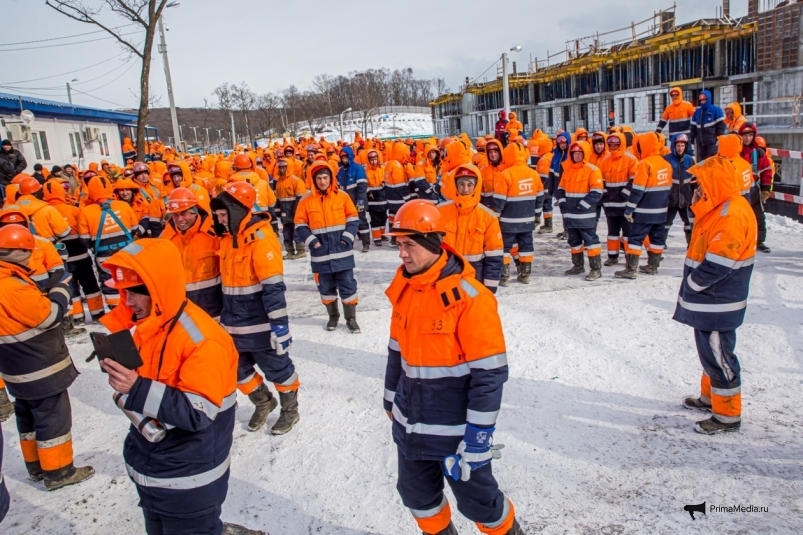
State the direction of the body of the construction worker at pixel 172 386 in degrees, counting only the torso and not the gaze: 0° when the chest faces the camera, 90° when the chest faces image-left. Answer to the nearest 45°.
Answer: approximately 90°

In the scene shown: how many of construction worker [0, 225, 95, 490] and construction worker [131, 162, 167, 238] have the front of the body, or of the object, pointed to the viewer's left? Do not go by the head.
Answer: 0

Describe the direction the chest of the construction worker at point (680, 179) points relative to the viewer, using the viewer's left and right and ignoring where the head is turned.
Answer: facing the viewer

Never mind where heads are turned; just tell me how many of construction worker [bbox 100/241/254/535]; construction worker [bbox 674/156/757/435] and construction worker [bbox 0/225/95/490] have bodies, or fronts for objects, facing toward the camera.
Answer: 0

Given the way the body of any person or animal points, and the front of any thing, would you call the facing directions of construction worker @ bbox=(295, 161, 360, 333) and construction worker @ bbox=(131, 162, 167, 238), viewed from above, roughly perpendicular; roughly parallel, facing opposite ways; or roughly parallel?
roughly parallel

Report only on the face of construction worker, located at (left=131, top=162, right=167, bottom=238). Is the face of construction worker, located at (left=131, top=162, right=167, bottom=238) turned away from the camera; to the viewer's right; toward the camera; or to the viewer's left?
toward the camera

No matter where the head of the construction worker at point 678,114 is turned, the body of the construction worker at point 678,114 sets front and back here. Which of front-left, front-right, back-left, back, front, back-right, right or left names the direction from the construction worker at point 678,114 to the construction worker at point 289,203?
front-right

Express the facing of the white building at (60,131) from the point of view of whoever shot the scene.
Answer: facing the viewer and to the right of the viewer

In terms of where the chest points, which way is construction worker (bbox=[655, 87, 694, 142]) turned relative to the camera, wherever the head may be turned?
toward the camera

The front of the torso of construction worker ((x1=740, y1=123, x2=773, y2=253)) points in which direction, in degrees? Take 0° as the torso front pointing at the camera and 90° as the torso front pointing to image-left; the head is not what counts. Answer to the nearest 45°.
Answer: approximately 45°
